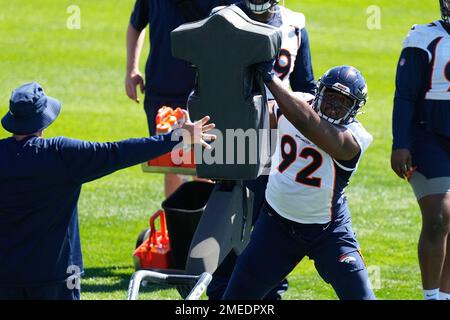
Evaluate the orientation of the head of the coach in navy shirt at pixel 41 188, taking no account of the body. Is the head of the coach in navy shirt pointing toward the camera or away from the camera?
away from the camera

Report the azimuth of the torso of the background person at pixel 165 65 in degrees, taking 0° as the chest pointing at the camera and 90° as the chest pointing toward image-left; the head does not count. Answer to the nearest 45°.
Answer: approximately 0°

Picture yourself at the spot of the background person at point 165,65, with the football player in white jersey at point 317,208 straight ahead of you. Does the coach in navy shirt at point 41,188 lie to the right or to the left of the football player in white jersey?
right

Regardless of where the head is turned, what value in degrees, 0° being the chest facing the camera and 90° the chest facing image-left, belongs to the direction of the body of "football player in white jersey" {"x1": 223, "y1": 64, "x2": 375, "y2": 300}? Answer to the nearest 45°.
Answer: approximately 45°

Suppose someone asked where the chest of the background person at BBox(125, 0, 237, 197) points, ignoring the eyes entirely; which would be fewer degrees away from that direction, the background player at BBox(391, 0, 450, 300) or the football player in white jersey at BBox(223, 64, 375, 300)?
the football player in white jersey

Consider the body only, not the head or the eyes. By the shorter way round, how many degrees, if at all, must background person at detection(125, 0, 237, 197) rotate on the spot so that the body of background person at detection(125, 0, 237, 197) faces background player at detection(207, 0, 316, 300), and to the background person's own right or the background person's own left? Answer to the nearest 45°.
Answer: approximately 45° to the background person's own left

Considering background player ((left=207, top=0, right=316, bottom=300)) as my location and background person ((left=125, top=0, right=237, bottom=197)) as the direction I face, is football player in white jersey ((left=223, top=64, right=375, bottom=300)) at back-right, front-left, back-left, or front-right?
back-left

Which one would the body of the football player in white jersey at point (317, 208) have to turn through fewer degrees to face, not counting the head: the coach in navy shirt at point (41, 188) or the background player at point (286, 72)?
the coach in navy shirt

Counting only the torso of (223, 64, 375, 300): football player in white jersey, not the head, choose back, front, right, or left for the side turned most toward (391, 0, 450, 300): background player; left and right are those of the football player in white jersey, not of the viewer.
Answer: back

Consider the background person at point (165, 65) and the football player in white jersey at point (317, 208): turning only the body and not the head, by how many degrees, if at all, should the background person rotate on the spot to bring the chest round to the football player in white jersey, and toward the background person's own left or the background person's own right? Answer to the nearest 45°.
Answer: approximately 45° to the background person's own left

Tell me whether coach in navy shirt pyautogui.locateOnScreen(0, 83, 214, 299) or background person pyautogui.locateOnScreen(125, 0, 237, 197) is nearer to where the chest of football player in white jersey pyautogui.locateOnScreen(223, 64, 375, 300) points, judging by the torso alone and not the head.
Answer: the coach in navy shirt

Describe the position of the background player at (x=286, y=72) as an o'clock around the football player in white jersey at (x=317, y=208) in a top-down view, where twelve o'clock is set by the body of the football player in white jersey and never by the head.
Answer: The background player is roughly at 4 o'clock from the football player in white jersey.

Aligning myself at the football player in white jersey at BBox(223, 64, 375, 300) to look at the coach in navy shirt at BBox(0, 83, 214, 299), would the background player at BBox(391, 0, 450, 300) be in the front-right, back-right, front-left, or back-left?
back-right
